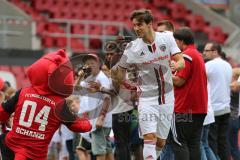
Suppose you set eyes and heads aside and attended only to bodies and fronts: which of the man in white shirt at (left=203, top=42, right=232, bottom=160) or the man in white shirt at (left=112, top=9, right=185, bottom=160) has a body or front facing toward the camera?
the man in white shirt at (left=112, top=9, right=185, bottom=160)

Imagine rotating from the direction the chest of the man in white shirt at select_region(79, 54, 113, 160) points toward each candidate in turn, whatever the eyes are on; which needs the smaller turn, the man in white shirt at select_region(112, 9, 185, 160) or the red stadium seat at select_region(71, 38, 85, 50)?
the man in white shirt

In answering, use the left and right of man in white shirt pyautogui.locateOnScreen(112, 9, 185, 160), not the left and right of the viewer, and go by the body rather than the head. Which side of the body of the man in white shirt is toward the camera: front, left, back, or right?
front

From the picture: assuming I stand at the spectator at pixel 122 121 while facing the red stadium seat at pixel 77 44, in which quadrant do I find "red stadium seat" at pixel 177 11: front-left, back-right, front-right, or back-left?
front-right

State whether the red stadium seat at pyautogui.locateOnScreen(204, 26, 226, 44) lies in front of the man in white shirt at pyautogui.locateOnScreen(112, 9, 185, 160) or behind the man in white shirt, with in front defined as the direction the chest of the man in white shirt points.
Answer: behind

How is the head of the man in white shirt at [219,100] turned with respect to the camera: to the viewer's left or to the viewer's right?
to the viewer's left

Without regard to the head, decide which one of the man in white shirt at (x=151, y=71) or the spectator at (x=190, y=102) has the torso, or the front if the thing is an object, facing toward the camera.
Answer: the man in white shirt
